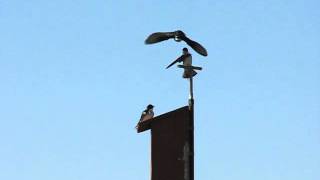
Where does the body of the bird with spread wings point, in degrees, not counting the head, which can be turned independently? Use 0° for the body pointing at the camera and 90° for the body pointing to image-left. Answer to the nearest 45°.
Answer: approximately 0°
